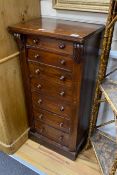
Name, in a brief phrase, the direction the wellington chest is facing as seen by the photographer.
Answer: facing the viewer and to the left of the viewer
